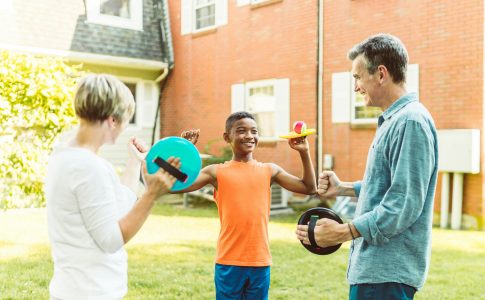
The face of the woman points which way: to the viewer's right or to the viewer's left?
to the viewer's right

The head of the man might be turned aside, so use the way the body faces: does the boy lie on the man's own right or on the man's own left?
on the man's own right

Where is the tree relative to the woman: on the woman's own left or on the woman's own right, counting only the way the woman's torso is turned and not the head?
on the woman's own left

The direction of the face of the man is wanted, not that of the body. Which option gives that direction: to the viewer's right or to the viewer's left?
to the viewer's left

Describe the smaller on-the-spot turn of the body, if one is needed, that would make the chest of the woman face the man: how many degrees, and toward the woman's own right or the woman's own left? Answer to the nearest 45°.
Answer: approximately 45° to the woman's own right

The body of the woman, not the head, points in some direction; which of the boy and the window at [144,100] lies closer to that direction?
the boy

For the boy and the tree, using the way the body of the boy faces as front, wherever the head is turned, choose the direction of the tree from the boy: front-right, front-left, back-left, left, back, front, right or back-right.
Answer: back-right

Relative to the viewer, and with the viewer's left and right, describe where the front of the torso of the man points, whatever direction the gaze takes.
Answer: facing to the left of the viewer

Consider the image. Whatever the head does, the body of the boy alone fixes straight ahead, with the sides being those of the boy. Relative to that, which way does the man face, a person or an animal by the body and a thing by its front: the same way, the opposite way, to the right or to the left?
to the right
